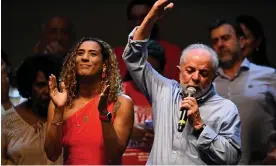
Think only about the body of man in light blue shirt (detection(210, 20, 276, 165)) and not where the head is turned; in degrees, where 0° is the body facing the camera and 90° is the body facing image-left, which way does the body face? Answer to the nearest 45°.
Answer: approximately 45°

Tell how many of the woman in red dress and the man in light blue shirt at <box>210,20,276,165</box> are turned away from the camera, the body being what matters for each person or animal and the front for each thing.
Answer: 0

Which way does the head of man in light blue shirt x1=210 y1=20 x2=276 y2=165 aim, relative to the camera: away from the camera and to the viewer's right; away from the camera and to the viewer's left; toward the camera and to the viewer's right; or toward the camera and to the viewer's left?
toward the camera and to the viewer's left

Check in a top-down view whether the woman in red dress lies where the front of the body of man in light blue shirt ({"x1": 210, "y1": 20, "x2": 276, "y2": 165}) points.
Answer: no

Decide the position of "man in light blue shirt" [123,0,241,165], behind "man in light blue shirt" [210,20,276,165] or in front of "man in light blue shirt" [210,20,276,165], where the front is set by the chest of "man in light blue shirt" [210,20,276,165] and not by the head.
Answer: in front

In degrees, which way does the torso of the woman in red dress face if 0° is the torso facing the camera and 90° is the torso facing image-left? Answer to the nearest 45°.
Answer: approximately 45°
